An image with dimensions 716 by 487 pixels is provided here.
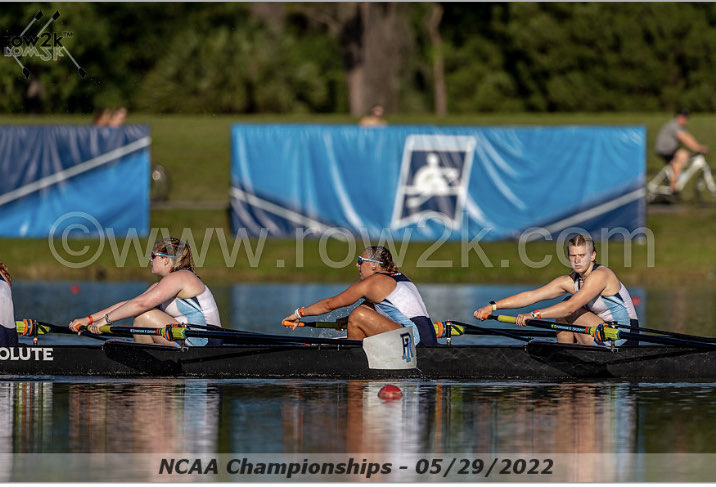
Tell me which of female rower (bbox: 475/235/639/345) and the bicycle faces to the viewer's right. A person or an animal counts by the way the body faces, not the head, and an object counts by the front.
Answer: the bicycle

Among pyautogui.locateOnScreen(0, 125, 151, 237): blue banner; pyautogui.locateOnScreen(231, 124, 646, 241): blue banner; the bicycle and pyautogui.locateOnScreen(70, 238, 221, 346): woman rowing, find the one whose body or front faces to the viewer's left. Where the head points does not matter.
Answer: the woman rowing

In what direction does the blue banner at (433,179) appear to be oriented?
toward the camera

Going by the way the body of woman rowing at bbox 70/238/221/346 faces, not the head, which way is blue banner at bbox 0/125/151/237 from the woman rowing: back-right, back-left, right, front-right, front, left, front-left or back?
right

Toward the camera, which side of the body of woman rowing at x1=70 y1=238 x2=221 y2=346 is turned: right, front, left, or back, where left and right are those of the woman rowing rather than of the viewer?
left

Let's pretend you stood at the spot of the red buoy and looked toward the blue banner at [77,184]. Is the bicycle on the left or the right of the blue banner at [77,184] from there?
right

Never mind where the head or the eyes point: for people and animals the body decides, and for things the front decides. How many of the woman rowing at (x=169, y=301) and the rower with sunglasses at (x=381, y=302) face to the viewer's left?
2

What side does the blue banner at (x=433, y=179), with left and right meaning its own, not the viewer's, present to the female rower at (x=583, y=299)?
front

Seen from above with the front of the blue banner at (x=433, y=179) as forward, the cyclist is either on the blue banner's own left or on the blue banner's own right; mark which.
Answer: on the blue banner's own left

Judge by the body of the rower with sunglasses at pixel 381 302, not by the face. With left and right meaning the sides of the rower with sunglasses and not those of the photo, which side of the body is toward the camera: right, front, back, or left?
left

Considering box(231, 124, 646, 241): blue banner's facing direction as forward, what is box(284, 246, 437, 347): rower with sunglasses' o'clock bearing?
The rower with sunglasses is roughly at 12 o'clock from the blue banner.

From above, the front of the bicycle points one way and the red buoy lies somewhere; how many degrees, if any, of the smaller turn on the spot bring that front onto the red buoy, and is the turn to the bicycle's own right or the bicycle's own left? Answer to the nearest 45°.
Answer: approximately 90° to the bicycle's own right

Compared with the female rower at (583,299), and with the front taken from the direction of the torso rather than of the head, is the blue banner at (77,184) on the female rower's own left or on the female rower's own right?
on the female rower's own right

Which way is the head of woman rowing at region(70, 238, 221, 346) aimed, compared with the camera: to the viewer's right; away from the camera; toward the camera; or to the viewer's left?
to the viewer's left
